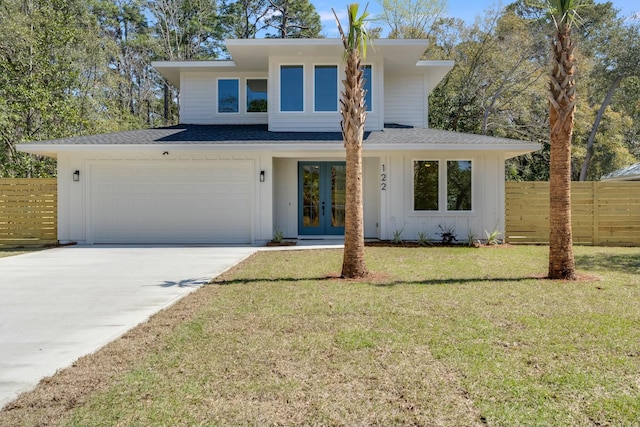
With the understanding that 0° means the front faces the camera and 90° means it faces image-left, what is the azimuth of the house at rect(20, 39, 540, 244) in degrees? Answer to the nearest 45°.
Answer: approximately 0°

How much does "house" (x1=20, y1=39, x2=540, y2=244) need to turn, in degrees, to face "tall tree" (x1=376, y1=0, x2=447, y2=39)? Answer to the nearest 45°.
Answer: approximately 135° to its left

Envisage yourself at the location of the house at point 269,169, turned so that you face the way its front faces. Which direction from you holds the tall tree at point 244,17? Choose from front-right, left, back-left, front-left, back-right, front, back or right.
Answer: back

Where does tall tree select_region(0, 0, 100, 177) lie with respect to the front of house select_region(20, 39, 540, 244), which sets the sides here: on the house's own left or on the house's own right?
on the house's own right

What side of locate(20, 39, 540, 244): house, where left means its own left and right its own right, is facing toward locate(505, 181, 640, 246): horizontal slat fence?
left

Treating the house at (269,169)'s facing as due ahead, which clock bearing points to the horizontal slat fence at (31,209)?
The horizontal slat fence is roughly at 3 o'clock from the house.

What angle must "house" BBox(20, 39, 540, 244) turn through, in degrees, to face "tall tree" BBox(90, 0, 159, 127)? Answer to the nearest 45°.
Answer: approximately 135° to its right

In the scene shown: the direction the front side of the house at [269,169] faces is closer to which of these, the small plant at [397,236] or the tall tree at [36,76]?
the small plant

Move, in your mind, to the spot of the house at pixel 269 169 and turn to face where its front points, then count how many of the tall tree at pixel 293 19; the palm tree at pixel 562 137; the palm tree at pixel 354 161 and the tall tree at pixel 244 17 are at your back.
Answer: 2
